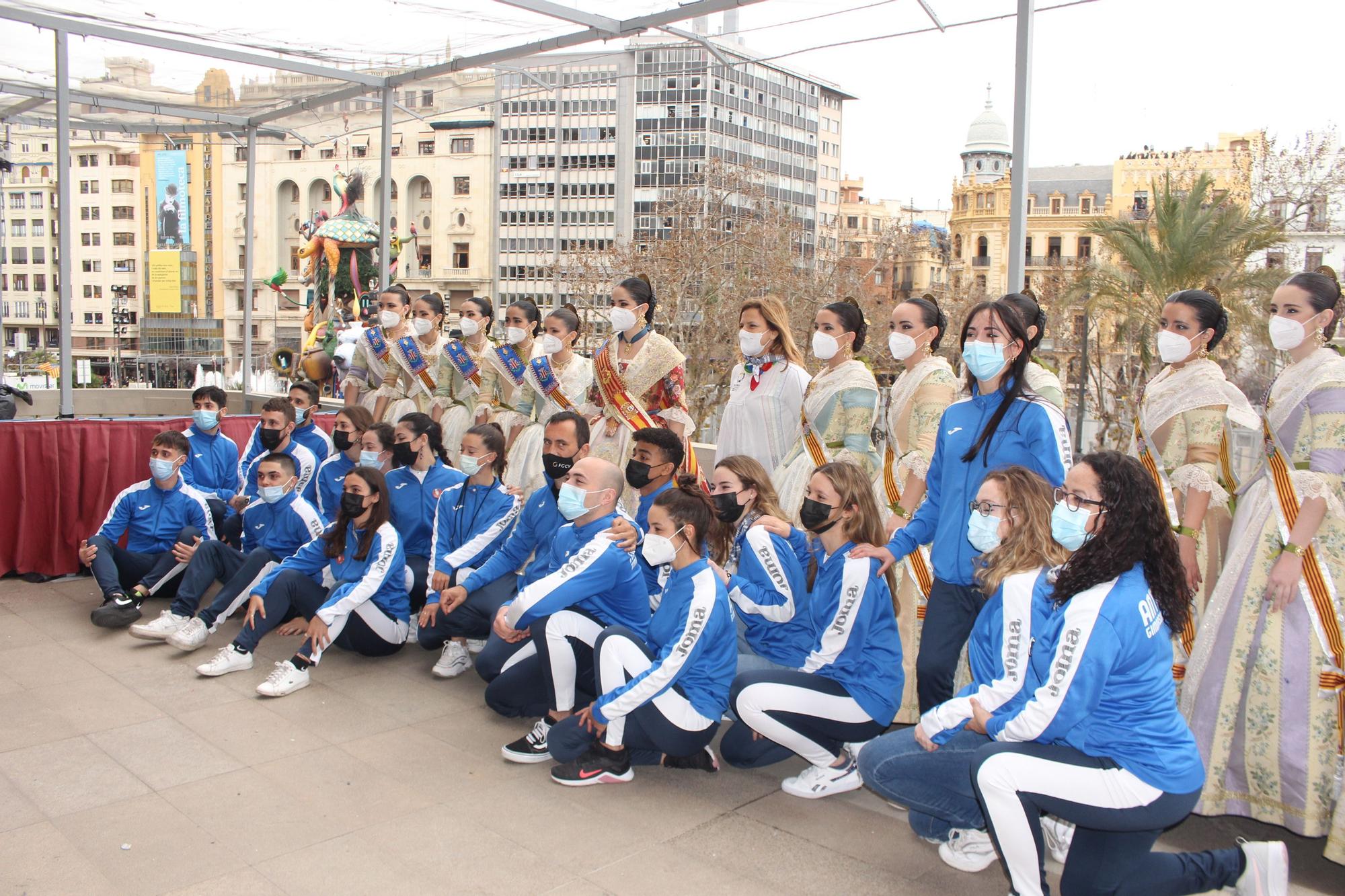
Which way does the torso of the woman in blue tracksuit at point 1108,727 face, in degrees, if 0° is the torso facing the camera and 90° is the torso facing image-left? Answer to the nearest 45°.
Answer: approximately 90°

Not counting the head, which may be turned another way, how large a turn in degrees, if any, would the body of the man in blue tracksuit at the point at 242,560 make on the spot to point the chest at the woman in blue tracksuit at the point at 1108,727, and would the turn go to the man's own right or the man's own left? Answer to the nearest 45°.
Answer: approximately 90° to the man's own left

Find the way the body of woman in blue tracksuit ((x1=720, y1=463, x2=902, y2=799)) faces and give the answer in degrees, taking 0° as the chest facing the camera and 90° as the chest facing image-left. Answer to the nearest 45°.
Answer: approximately 90°

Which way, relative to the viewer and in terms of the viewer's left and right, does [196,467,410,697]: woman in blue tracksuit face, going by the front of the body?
facing the viewer and to the left of the viewer

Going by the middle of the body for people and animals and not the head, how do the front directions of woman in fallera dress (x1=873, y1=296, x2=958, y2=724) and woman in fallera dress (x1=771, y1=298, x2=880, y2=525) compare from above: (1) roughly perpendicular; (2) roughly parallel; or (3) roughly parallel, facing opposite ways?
roughly parallel

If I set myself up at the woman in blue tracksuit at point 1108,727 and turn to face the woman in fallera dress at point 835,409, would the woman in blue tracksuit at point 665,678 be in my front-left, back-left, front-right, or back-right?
front-left

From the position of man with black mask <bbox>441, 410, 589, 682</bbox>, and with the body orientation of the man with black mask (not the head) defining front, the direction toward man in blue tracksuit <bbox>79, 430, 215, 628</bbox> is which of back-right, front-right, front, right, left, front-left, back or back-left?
right

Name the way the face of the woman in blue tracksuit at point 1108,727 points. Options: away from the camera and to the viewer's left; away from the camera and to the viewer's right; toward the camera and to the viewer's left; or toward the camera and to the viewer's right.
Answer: toward the camera and to the viewer's left

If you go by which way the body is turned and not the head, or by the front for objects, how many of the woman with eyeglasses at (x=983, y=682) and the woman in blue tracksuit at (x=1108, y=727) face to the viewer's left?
2

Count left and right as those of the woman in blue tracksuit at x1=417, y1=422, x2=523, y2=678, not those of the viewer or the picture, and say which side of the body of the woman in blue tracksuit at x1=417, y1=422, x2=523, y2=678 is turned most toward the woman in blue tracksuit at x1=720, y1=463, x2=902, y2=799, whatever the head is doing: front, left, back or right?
left

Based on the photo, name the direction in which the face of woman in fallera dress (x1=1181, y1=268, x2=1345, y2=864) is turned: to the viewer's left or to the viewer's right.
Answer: to the viewer's left

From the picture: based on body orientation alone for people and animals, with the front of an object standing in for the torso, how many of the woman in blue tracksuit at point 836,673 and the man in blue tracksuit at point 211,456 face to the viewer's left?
1

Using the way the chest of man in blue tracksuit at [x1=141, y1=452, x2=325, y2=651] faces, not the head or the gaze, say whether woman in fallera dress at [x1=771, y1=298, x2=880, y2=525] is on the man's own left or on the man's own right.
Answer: on the man's own left

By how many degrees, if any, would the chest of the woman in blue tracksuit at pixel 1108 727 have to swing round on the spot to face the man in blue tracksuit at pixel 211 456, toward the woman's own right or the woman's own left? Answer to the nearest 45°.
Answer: approximately 45° to the woman's own right

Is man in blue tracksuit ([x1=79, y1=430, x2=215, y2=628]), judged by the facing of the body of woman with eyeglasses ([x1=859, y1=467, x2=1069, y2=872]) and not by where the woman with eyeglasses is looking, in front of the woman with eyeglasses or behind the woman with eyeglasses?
in front

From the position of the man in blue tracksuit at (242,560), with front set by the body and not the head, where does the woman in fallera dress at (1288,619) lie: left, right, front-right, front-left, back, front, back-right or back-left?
left
